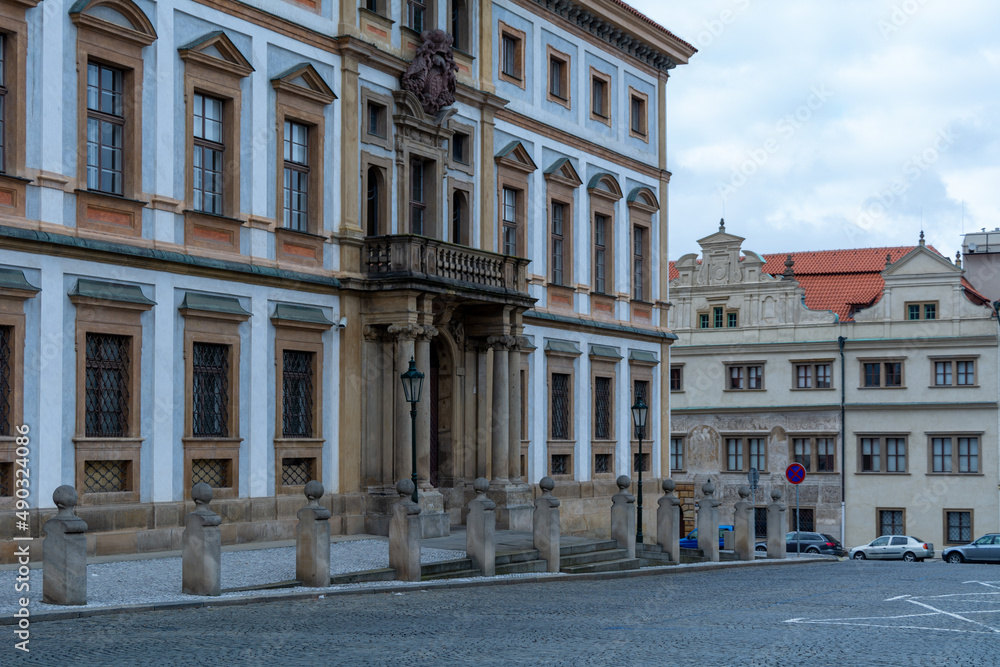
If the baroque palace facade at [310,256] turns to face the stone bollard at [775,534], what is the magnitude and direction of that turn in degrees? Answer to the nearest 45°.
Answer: approximately 90° to its left

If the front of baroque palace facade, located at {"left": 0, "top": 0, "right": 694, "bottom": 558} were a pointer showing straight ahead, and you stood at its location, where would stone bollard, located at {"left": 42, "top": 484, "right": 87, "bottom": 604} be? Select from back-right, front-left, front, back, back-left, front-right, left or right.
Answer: front-right

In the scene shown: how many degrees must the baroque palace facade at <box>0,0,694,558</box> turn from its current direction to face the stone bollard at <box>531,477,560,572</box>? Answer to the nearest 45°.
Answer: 0° — it already faces it

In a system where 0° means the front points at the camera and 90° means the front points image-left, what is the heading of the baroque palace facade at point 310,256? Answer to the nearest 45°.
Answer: approximately 315°

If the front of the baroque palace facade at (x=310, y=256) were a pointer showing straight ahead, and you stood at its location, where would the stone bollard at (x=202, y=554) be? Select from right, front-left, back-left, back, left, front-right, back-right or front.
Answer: front-right
